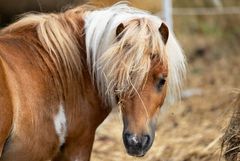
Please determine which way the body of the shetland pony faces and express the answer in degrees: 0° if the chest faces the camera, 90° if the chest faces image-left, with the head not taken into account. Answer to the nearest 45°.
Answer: approximately 315°
